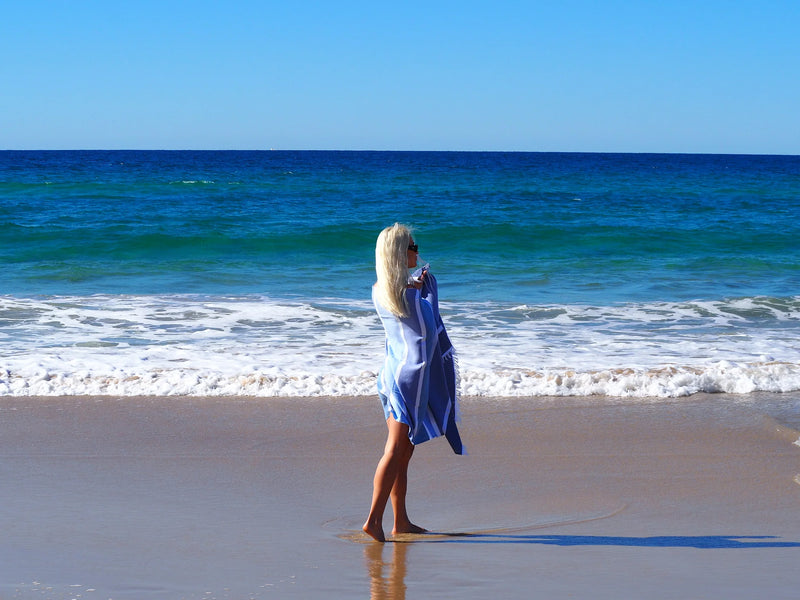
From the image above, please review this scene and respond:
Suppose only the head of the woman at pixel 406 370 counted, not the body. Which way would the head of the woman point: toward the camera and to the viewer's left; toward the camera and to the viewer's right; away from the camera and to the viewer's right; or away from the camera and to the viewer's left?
away from the camera and to the viewer's right

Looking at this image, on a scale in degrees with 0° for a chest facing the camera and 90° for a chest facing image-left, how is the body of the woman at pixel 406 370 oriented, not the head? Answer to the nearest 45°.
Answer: approximately 270°
